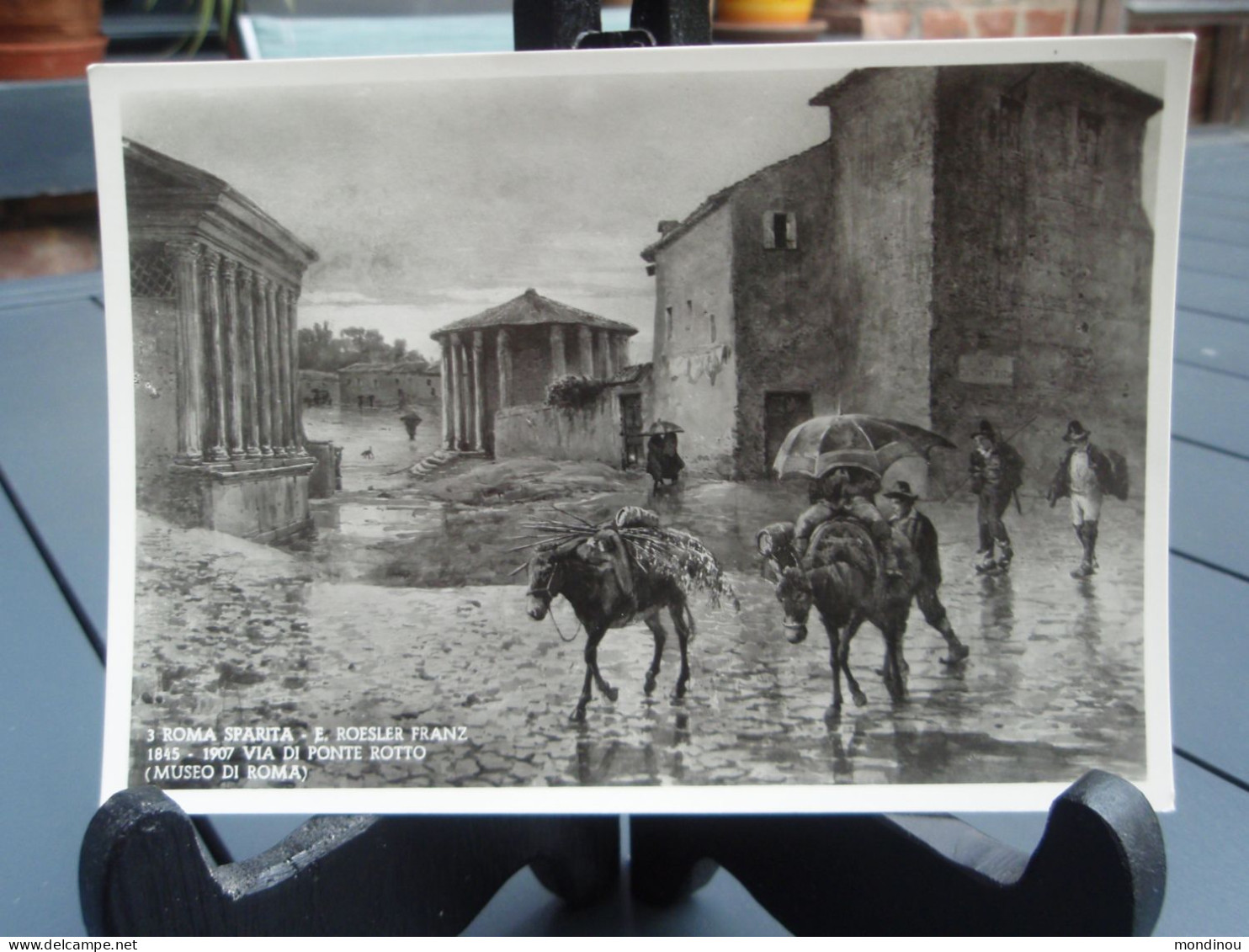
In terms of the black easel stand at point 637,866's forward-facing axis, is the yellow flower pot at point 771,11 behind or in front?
behind

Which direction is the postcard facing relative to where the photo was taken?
toward the camera

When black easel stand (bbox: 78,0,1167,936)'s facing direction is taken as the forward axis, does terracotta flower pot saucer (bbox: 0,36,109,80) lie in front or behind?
behind

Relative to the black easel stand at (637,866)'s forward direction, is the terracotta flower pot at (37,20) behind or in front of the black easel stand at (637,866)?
behind

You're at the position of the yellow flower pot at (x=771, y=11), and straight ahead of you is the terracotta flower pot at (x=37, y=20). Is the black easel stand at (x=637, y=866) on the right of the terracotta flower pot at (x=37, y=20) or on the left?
left

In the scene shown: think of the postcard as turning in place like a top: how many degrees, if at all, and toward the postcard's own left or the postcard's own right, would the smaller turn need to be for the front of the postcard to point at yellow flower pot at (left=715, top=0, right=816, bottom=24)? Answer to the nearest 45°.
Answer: approximately 180°

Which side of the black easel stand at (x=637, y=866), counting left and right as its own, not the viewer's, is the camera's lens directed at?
front

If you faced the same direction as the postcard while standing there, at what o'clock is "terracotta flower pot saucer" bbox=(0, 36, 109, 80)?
The terracotta flower pot saucer is roughly at 5 o'clock from the postcard.

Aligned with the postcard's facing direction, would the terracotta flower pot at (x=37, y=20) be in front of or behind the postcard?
behind

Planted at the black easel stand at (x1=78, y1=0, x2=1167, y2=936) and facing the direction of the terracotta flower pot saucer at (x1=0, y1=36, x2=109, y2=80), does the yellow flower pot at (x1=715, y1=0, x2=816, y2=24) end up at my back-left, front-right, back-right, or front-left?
front-right
